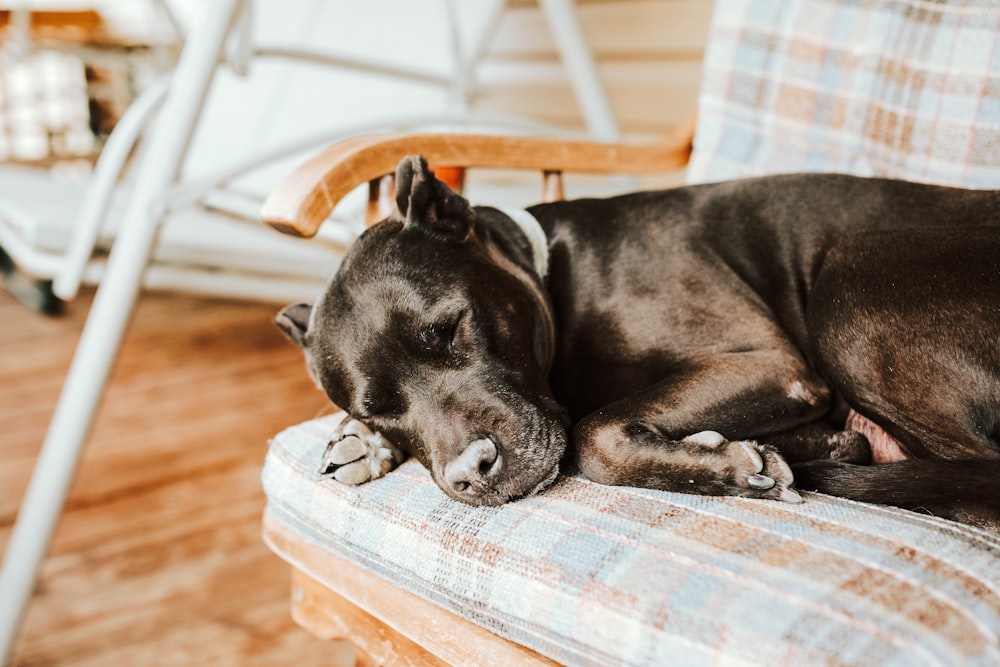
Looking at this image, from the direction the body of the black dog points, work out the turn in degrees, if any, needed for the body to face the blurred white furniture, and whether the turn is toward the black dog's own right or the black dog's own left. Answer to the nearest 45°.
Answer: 0° — it already faces it

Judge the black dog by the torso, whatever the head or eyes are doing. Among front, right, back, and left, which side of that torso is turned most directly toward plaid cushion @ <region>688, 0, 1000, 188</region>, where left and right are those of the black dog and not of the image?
right

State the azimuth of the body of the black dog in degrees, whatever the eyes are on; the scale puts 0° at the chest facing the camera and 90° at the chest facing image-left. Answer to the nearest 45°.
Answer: approximately 90°

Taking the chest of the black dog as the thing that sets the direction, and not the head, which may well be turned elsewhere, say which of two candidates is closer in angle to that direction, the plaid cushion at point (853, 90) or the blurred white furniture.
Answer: the blurred white furniture

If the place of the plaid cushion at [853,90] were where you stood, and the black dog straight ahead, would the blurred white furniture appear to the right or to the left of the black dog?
right

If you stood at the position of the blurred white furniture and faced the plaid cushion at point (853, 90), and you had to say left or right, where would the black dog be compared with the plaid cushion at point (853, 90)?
right
